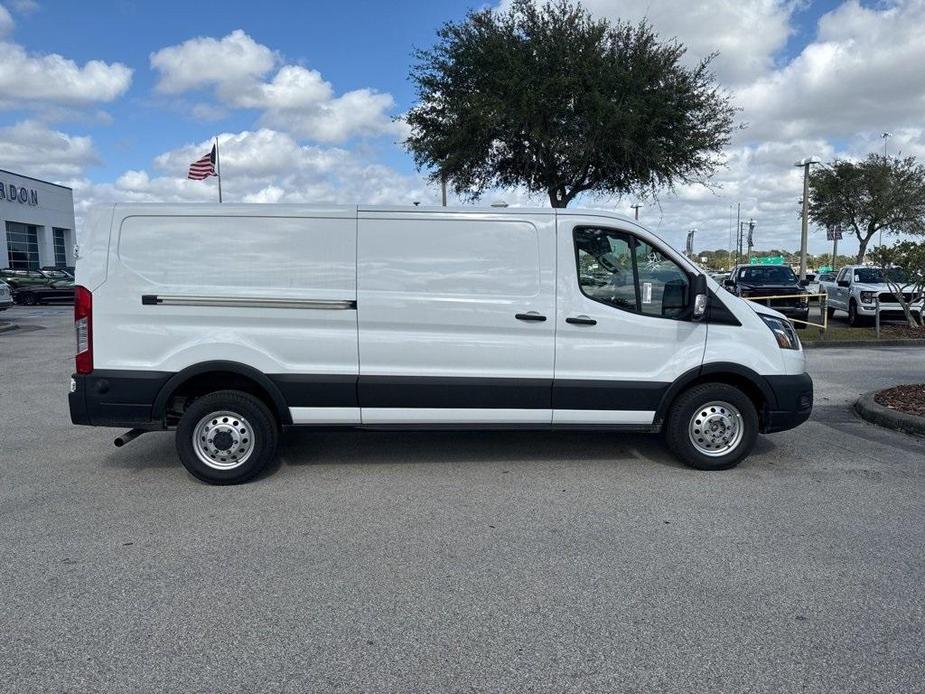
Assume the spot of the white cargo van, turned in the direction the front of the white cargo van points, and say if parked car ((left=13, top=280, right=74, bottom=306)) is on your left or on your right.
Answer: on your left

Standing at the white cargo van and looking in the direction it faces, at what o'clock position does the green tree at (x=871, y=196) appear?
The green tree is roughly at 10 o'clock from the white cargo van.

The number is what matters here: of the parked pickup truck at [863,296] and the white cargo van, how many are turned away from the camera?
0

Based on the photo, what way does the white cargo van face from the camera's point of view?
to the viewer's right

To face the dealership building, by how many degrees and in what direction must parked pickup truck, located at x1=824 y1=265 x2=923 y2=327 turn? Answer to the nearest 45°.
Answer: approximately 135° to its right

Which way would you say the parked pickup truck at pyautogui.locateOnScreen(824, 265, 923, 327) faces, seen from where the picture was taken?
facing the viewer and to the right of the viewer

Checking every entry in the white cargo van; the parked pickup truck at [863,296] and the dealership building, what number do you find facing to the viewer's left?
0

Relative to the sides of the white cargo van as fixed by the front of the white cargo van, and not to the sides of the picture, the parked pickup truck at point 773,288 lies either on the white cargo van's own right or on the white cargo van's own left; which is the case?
on the white cargo van's own left

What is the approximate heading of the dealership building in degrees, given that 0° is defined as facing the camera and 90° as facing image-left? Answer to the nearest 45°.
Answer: approximately 315°

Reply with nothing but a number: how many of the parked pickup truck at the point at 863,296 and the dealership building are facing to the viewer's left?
0
